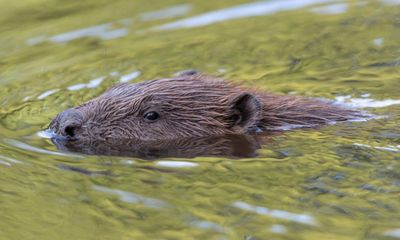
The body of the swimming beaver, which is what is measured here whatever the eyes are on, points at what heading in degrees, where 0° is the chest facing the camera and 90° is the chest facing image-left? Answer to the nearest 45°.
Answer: approximately 90°
